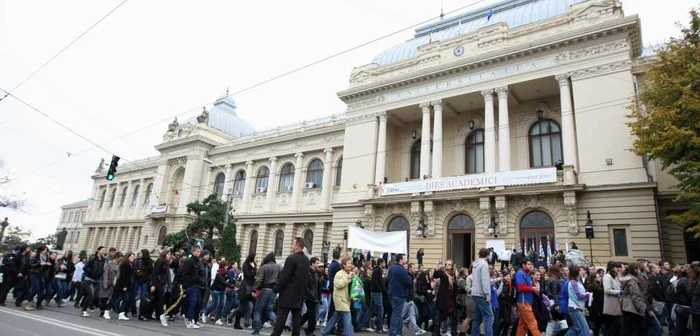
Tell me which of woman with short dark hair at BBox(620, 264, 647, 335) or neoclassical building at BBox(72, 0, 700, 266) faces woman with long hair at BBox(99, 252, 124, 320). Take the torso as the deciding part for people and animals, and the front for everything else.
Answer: the neoclassical building

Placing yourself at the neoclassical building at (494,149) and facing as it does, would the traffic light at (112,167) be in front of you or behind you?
in front

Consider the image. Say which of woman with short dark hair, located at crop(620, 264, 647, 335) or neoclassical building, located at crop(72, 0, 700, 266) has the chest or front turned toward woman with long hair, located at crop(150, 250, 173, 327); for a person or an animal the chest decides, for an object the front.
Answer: the neoclassical building

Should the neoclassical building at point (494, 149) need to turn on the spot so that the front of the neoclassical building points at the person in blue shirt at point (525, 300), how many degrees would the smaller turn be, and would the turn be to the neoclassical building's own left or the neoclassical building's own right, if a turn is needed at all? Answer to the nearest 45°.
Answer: approximately 45° to the neoclassical building's own left
